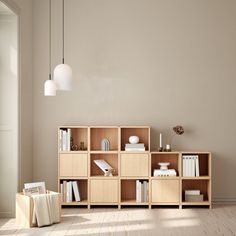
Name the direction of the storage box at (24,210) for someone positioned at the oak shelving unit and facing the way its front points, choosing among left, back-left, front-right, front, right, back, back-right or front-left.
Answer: front-right

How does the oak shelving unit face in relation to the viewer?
toward the camera
